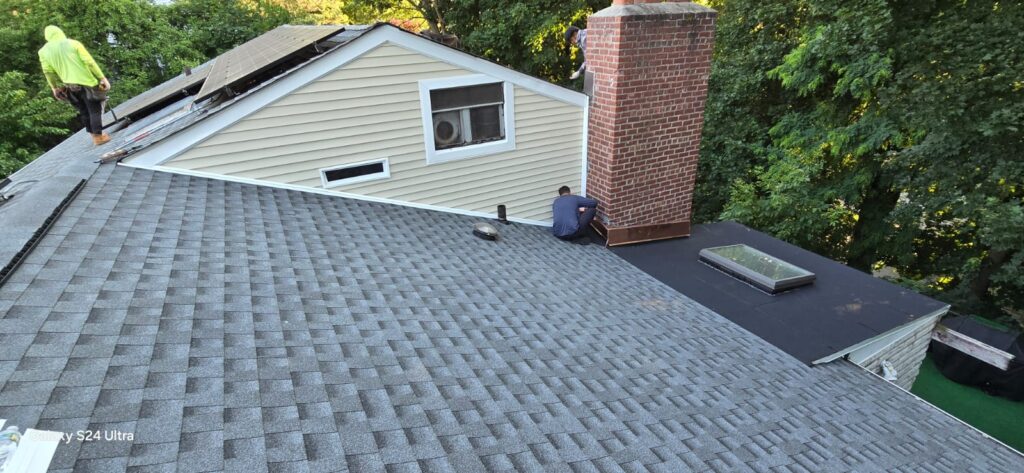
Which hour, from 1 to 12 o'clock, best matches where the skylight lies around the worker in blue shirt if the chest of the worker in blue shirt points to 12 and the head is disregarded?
The skylight is roughly at 2 o'clock from the worker in blue shirt.

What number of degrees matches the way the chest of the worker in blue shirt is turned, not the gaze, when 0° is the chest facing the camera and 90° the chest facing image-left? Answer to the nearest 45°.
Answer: approximately 225°

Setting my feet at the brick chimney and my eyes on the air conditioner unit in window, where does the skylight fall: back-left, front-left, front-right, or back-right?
back-left
